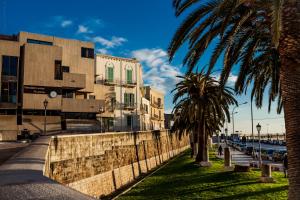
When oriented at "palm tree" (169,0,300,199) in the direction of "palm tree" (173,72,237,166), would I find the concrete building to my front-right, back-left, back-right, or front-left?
front-left

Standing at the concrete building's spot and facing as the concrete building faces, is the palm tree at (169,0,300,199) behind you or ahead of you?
ahead

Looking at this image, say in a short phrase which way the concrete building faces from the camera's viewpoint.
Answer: facing the viewer and to the right of the viewer

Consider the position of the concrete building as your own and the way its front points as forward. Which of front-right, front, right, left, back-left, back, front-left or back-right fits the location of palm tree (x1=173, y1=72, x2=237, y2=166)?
front
